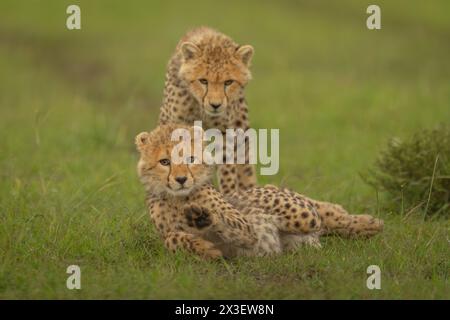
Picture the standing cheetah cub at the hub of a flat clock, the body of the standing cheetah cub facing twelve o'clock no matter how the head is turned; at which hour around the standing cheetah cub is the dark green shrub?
The dark green shrub is roughly at 9 o'clock from the standing cheetah cub.

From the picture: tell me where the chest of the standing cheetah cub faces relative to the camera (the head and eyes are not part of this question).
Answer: toward the camera

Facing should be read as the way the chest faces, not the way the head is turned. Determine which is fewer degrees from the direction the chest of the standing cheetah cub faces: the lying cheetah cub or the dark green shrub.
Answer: the lying cheetah cub

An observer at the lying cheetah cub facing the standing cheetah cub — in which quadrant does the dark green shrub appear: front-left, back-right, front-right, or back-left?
front-right

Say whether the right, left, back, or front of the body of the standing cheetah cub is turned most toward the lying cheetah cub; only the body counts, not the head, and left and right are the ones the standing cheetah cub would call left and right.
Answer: front
